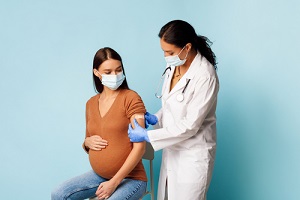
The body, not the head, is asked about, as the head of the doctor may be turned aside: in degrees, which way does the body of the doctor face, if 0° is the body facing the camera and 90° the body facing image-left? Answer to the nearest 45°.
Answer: approximately 45°
